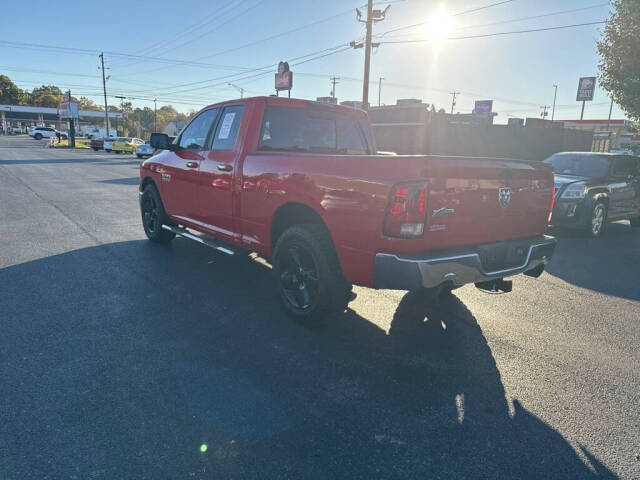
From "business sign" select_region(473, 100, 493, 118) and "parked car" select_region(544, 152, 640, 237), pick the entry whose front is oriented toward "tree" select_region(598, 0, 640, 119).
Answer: the business sign

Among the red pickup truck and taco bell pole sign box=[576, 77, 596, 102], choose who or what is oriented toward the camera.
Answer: the taco bell pole sign

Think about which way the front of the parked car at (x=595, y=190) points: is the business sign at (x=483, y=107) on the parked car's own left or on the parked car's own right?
on the parked car's own right

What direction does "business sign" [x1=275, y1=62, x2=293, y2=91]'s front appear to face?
toward the camera

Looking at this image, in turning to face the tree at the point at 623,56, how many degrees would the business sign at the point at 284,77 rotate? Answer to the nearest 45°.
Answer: approximately 45° to its left

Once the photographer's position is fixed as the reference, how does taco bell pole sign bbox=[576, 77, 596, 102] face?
facing the viewer

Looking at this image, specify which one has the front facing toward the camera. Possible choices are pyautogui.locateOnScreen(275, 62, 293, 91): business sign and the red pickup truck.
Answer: the business sign

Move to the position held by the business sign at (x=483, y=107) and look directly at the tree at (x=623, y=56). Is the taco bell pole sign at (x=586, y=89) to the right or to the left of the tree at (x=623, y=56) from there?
left

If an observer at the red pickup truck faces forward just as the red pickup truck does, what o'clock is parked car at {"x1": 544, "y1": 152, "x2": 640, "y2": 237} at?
The parked car is roughly at 3 o'clock from the red pickup truck.

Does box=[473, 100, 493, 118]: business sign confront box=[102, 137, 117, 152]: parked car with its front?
no

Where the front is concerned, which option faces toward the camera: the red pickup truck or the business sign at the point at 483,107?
the business sign

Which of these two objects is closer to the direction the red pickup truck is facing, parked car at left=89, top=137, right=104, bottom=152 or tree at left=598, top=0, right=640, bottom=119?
the parked car

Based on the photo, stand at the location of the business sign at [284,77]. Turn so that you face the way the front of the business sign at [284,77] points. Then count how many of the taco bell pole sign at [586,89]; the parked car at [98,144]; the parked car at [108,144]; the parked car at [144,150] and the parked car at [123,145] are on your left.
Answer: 1

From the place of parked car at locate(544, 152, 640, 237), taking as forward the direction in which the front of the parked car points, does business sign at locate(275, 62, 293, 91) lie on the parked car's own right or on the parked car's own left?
on the parked car's own right

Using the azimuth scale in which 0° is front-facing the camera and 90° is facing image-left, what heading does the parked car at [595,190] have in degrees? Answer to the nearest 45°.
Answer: approximately 45°

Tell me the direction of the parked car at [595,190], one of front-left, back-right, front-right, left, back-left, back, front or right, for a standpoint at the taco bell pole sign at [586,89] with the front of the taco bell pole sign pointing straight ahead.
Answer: front

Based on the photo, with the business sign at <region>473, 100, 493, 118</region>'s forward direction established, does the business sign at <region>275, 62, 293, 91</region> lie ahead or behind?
ahead

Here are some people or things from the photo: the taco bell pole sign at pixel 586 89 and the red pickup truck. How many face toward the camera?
1

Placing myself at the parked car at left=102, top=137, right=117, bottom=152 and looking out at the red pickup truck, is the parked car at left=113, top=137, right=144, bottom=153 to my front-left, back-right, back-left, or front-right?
front-left

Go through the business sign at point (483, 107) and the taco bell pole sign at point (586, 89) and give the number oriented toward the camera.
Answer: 2
